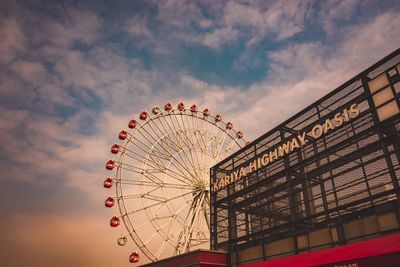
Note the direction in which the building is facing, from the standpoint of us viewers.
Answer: facing the viewer and to the left of the viewer
